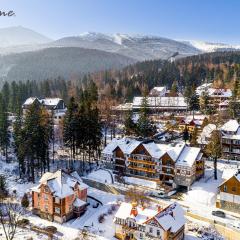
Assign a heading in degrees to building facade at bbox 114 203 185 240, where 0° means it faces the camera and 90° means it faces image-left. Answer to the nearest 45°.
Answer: approximately 45°
